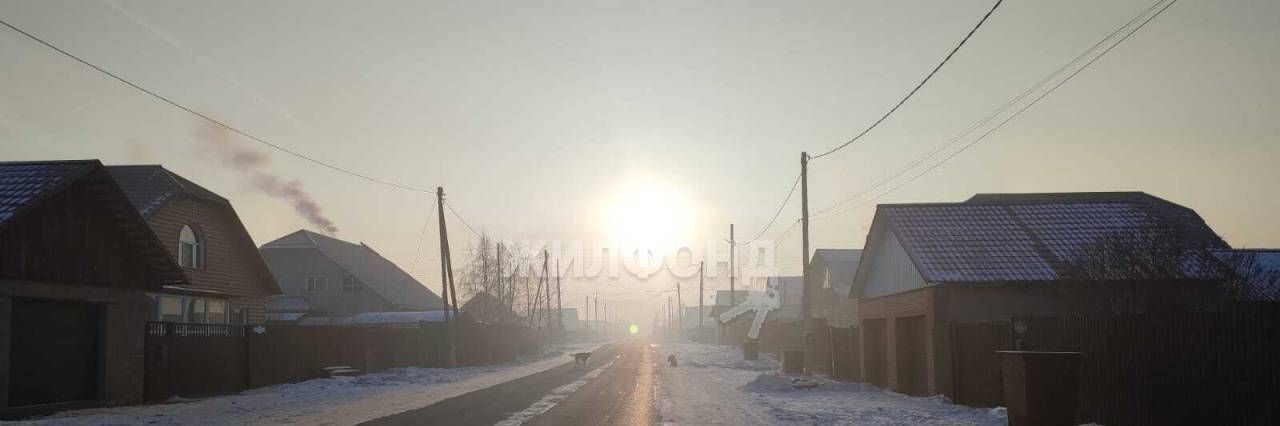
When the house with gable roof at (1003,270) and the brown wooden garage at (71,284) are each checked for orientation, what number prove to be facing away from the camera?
0

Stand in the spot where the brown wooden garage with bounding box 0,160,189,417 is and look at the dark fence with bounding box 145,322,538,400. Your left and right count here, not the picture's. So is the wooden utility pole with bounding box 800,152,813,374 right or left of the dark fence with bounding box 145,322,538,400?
right

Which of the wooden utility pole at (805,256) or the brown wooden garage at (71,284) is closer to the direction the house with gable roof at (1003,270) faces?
the brown wooden garage

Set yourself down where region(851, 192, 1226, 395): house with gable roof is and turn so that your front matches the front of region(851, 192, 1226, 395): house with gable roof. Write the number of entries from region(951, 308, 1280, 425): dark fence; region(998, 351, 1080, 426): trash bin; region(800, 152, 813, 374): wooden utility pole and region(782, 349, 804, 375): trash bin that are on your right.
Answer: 2

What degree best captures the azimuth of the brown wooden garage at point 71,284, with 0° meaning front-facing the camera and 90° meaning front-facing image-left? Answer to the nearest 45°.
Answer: approximately 315°

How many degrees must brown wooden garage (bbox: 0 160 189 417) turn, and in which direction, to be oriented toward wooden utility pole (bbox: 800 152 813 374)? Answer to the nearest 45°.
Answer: approximately 45° to its left

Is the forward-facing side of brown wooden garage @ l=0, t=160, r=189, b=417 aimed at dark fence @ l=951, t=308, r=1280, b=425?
yes

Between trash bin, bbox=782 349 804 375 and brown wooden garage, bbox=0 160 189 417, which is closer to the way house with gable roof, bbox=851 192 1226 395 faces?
the brown wooden garage

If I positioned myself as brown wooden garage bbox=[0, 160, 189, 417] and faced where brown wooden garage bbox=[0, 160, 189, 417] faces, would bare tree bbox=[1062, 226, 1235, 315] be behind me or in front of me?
in front

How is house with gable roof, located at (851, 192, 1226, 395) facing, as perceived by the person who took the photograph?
facing the viewer and to the left of the viewer
